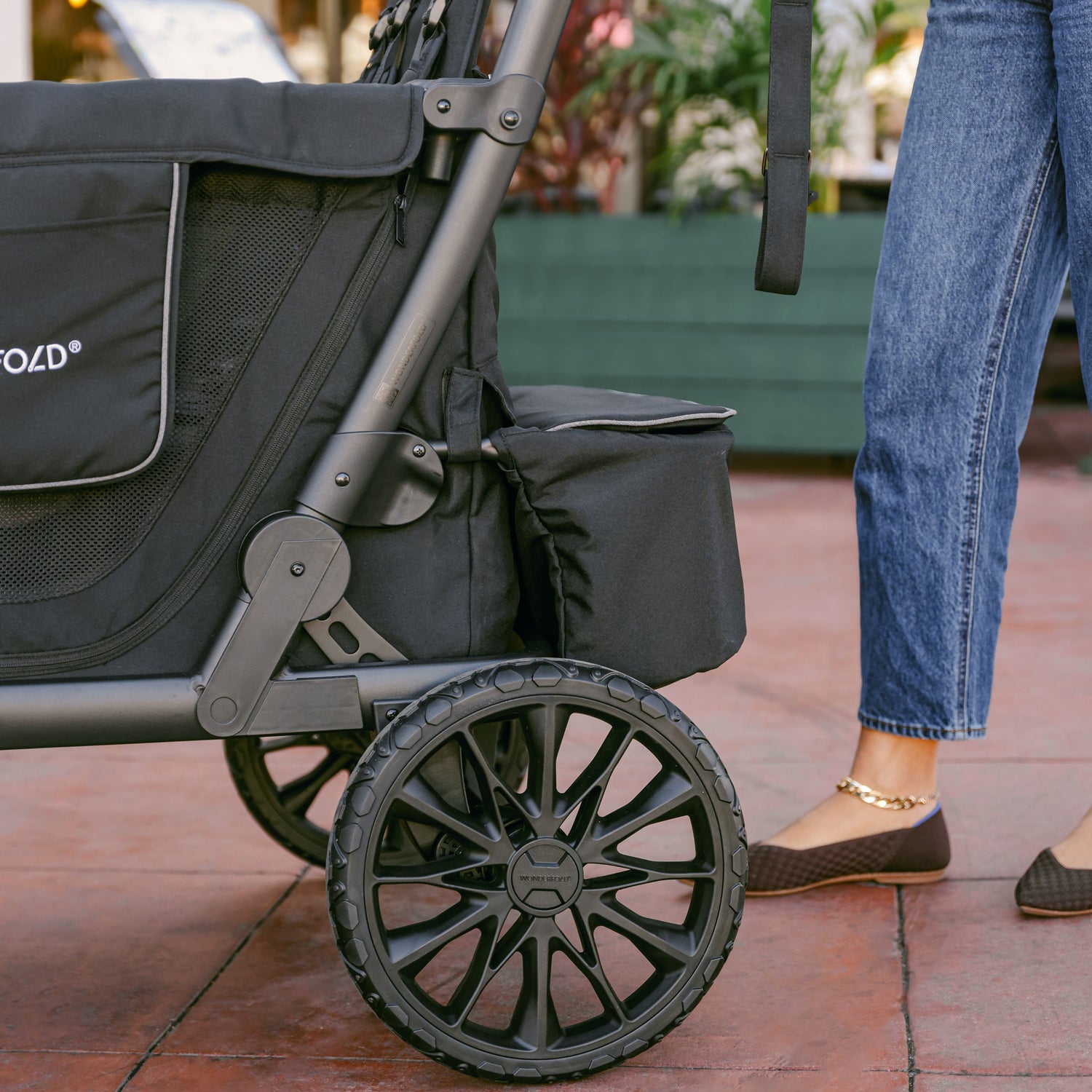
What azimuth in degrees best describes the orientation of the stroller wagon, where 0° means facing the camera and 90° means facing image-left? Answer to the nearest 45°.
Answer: approximately 90°

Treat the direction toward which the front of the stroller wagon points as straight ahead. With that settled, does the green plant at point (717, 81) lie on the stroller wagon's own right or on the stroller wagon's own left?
on the stroller wagon's own right

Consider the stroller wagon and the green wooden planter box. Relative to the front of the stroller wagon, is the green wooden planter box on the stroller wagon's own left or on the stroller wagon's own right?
on the stroller wagon's own right

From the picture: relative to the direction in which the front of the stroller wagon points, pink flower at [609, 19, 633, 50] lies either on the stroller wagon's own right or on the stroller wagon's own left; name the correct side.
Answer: on the stroller wagon's own right
